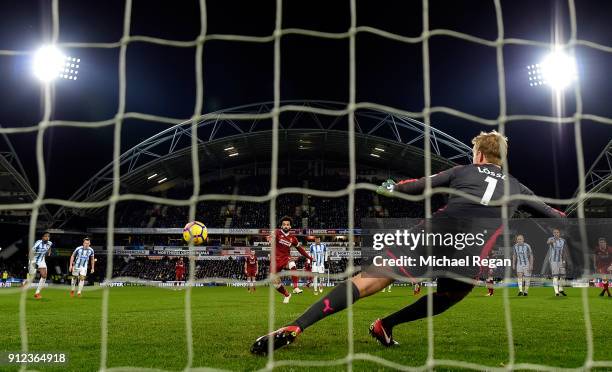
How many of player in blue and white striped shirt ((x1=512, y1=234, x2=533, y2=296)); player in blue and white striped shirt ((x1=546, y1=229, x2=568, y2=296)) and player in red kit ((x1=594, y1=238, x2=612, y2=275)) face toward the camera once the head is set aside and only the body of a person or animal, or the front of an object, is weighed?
3

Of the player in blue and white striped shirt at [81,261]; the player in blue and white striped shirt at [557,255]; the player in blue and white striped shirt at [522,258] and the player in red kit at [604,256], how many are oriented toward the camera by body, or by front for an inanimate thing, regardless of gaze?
4

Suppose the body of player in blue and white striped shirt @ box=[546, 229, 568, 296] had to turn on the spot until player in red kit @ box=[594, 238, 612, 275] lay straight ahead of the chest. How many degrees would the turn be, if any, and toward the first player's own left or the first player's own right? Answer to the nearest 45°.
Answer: approximately 90° to the first player's own left

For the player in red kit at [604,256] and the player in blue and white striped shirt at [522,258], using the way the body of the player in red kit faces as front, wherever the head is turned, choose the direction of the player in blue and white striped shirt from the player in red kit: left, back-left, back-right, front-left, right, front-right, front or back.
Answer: right

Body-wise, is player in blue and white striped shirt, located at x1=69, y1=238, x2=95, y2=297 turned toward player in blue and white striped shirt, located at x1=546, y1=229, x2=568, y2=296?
no

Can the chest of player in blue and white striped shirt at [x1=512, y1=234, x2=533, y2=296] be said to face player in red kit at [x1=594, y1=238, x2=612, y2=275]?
no

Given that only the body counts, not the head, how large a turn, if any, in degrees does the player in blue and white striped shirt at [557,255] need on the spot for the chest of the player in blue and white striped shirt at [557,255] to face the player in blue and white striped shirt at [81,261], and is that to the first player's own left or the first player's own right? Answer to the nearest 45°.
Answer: approximately 90° to the first player's own right

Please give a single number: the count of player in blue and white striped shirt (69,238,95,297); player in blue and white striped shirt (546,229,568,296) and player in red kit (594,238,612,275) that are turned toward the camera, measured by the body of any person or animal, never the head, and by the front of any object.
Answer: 3

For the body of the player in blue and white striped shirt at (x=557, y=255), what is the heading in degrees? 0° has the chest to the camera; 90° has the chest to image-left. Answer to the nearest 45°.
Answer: approximately 0°

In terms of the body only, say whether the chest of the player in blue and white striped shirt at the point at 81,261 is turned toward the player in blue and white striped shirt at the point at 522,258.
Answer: no

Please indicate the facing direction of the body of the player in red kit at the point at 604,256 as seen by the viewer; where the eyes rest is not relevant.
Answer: toward the camera

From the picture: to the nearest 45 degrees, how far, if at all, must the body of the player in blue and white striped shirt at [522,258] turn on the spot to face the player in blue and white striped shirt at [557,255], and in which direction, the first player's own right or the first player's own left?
approximately 45° to the first player's own left

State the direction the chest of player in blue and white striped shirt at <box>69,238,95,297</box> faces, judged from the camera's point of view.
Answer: toward the camera

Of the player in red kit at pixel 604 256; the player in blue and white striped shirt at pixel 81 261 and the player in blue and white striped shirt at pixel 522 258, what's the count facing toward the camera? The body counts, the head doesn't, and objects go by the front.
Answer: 3

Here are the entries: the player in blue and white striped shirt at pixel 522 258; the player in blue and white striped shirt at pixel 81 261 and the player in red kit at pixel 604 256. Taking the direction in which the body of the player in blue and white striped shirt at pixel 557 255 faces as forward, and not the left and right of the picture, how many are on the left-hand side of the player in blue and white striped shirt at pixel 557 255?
1

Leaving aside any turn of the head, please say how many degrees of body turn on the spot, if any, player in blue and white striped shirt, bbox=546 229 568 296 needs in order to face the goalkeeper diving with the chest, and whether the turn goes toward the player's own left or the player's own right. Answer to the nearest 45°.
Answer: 0° — they already face them

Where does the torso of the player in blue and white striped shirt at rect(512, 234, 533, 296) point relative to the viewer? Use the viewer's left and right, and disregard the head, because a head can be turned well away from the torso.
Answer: facing the viewer
